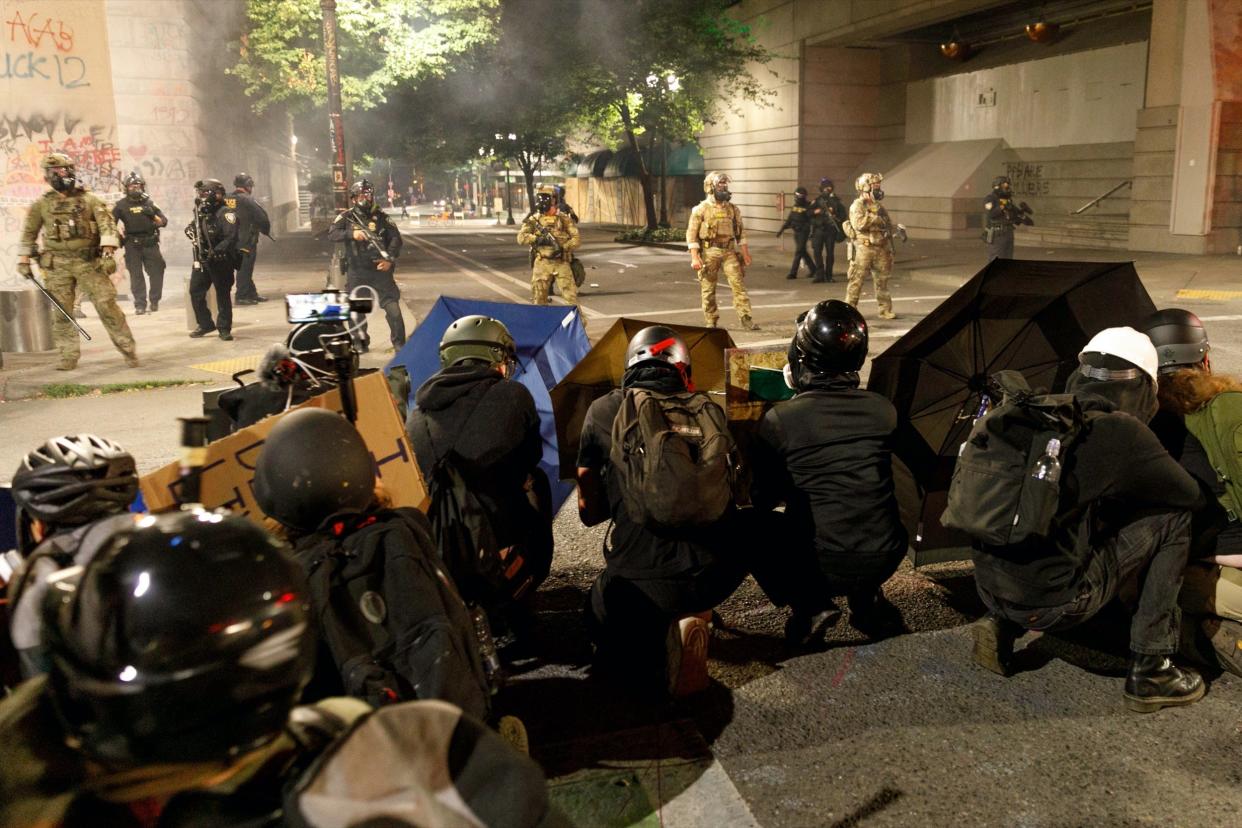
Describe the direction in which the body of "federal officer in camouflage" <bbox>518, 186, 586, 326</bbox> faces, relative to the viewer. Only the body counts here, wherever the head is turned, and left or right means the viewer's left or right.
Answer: facing the viewer

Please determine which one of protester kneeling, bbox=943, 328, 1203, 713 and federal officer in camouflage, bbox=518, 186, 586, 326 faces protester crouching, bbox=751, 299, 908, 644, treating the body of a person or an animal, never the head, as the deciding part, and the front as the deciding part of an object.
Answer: the federal officer in camouflage

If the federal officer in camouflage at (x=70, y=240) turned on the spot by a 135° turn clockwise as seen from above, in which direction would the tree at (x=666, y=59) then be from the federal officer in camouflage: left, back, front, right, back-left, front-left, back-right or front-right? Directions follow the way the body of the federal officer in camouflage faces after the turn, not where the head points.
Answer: right

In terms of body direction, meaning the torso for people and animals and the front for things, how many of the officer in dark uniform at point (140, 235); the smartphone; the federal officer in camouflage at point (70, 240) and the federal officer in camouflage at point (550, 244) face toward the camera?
4

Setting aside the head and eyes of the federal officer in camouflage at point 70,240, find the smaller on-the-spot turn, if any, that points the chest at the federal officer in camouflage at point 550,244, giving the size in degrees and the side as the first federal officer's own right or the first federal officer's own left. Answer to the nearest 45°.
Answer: approximately 90° to the first federal officer's own left

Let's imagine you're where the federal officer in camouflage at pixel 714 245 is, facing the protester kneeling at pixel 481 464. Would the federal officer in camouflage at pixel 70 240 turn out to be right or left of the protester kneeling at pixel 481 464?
right

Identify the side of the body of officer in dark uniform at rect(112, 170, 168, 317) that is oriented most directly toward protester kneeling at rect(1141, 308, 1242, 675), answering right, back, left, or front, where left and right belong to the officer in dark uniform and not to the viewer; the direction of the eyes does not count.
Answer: front

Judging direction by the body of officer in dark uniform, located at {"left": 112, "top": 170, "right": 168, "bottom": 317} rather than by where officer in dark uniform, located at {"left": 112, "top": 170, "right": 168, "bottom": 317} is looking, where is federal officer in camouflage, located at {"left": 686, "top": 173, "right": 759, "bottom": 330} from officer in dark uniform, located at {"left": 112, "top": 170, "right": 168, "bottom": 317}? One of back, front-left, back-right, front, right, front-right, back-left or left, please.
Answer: front-left

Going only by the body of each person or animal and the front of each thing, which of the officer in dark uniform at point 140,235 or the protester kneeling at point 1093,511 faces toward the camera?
the officer in dark uniform

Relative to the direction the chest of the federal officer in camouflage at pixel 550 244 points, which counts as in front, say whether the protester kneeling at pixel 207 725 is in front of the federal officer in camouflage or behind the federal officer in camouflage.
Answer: in front

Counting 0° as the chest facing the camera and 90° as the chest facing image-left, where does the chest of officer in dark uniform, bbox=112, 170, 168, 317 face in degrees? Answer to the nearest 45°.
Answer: approximately 0°

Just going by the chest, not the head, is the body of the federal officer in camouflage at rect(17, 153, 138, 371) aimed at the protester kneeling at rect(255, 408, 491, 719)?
yes

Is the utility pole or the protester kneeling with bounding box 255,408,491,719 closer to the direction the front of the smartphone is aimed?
the protester kneeling

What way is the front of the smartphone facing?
toward the camera

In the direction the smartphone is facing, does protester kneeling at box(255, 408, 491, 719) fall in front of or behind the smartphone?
in front
